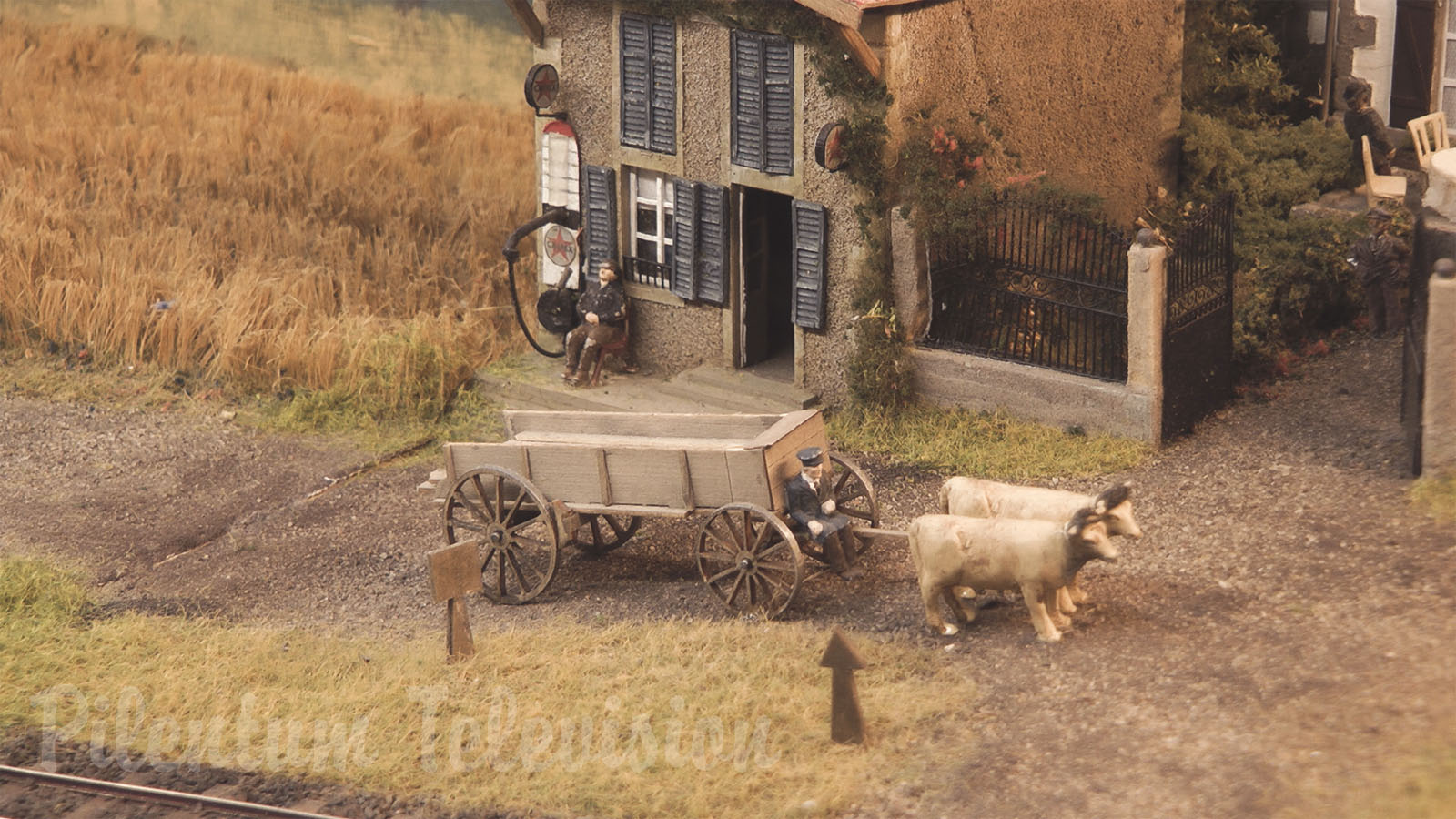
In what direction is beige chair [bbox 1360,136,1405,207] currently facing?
to the viewer's right

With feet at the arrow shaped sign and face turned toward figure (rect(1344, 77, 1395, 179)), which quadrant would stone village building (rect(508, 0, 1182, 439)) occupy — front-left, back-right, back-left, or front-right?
front-left

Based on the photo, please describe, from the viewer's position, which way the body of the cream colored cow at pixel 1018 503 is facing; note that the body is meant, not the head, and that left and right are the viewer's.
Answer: facing to the right of the viewer

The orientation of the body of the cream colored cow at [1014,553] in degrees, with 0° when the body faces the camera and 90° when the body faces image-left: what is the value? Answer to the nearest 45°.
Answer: approximately 270°

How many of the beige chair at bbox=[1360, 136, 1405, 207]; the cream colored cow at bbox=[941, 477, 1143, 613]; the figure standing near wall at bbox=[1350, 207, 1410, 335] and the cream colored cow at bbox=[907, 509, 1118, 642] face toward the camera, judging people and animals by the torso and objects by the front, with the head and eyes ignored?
1

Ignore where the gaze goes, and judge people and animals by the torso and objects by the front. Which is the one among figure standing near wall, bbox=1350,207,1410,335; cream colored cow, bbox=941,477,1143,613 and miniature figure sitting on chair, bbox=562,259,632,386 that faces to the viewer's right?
the cream colored cow

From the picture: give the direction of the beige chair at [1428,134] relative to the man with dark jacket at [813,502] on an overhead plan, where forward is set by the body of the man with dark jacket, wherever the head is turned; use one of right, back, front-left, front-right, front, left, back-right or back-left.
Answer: left

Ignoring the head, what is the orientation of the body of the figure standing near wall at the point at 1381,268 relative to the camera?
toward the camera

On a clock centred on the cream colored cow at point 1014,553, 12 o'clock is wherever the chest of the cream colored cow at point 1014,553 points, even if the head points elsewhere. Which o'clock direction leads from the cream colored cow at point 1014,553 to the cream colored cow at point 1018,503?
the cream colored cow at point 1018,503 is roughly at 9 o'clock from the cream colored cow at point 1014,553.

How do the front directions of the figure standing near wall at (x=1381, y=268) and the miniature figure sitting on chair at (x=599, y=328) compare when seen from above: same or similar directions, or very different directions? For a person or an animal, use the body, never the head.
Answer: same or similar directions

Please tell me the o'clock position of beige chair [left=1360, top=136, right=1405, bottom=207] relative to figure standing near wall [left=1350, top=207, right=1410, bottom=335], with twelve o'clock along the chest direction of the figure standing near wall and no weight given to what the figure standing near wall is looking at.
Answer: The beige chair is roughly at 6 o'clock from the figure standing near wall.

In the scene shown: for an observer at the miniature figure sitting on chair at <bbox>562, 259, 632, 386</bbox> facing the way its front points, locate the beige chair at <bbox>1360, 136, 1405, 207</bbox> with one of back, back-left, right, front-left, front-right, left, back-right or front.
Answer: back-left

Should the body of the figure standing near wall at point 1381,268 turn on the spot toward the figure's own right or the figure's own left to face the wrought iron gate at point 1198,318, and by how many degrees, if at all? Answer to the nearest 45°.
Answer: approximately 45° to the figure's own right
